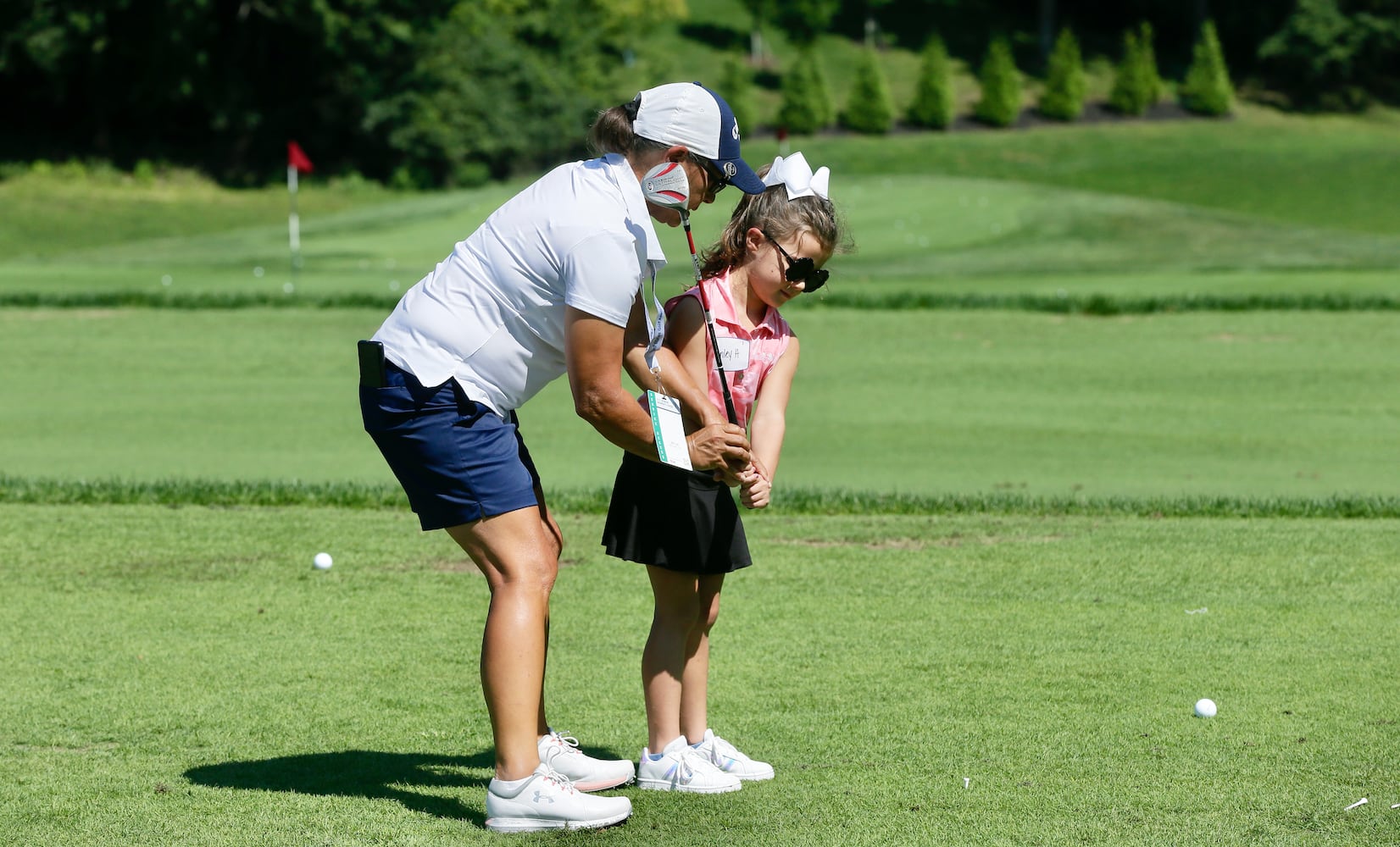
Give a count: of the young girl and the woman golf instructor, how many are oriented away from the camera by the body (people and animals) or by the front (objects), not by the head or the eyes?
0

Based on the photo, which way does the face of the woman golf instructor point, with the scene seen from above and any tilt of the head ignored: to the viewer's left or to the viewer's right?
to the viewer's right

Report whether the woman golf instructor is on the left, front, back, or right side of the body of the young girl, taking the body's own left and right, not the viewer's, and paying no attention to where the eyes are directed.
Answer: right

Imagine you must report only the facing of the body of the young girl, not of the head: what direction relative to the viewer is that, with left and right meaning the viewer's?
facing the viewer and to the right of the viewer

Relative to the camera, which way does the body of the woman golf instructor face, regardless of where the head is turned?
to the viewer's right

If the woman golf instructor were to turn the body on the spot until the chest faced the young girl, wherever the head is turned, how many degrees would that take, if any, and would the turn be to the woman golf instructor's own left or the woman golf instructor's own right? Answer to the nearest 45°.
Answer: approximately 45° to the woman golf instructor's own left
